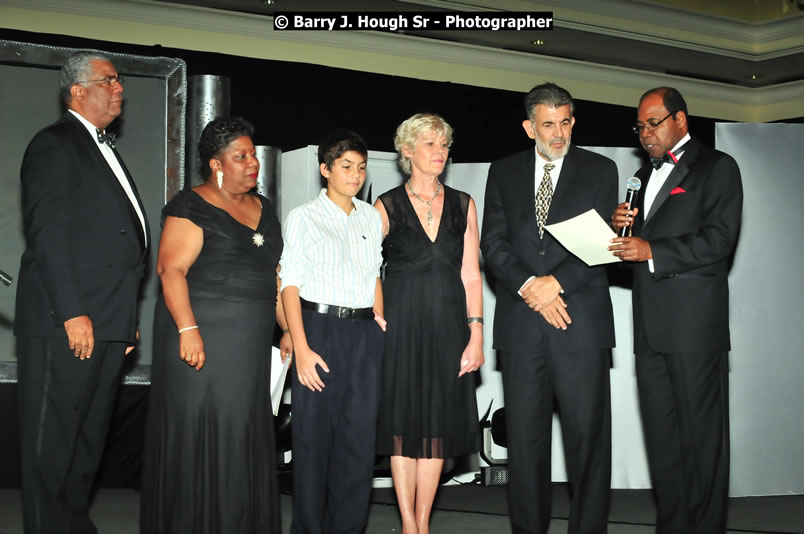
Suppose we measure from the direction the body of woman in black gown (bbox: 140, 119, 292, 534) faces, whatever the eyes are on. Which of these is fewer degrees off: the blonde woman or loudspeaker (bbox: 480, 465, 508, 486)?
the blonde woman

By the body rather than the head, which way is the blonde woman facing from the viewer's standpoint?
toward the camera

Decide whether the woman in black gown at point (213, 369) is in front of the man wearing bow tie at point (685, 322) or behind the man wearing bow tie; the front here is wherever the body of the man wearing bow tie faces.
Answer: in front

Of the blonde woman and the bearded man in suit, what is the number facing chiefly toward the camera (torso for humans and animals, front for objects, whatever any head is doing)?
2

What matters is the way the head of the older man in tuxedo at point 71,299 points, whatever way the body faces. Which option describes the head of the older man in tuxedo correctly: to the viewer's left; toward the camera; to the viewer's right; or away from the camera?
to the viewer's right

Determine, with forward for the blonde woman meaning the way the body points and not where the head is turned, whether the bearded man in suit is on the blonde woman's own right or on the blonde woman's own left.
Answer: on the blonde woman's own left

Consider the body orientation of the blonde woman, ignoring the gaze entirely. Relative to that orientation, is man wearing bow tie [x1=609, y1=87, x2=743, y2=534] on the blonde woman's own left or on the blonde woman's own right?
on the blonde woman's own left

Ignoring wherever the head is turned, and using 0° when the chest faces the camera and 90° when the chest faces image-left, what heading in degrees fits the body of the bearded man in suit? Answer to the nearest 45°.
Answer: approximately 0°

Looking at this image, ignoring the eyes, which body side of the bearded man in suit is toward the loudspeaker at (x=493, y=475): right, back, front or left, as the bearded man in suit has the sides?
back

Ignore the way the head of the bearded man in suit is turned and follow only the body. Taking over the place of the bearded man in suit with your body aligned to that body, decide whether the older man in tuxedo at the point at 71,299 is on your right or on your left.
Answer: on your right

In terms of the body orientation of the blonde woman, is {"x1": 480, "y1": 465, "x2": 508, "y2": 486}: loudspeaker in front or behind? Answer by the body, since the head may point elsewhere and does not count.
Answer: behind

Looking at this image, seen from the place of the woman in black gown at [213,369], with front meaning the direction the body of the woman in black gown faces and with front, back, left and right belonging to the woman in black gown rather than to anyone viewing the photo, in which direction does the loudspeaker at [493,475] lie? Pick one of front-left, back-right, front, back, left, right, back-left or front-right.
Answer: left

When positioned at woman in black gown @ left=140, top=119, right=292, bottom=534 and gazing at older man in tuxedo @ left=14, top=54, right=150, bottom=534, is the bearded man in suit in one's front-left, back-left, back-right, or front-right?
back-right

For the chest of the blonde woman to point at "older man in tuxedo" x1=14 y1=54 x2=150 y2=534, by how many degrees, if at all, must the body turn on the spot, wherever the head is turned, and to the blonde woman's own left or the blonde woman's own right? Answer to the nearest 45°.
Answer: approximately 90° to the blonde woman's own right

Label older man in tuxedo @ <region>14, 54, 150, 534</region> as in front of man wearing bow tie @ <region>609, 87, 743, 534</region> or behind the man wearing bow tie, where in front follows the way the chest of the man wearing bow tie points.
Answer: in front

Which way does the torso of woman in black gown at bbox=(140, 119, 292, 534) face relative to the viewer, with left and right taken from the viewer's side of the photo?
facing the viewer and to the right of the viewer

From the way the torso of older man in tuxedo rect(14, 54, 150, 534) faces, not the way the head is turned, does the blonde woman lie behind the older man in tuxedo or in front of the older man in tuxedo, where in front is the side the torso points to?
in front
